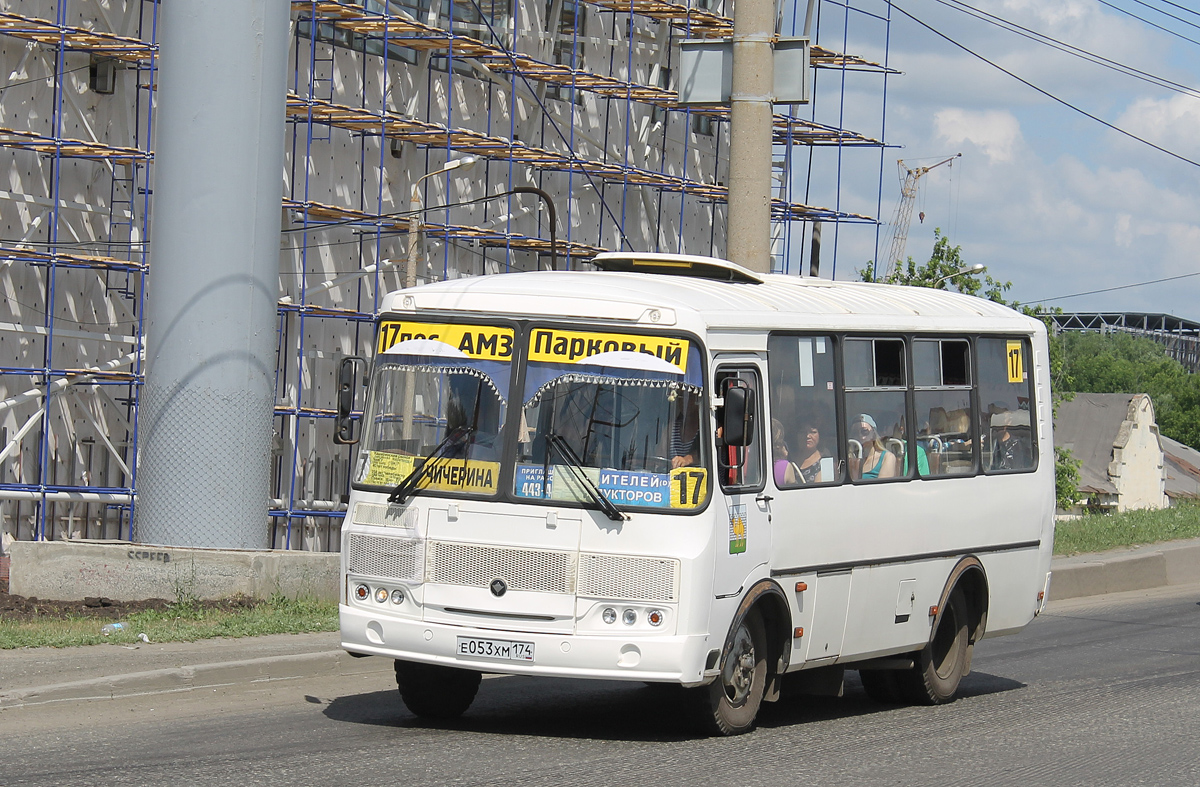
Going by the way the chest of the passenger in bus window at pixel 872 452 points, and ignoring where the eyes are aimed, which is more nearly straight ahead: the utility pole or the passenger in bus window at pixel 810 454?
the passenger in bus window

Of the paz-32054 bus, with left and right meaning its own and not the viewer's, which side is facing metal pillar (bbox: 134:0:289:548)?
right

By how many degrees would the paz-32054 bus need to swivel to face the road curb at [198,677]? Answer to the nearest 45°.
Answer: approximately 45° to its right

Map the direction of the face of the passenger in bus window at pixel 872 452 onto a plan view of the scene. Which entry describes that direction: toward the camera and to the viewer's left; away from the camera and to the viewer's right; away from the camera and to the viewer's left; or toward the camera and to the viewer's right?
toward the camera and to the viewer's left

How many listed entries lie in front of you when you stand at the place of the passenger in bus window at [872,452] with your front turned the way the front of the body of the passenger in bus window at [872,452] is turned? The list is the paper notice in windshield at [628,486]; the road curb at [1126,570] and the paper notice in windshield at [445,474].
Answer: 2

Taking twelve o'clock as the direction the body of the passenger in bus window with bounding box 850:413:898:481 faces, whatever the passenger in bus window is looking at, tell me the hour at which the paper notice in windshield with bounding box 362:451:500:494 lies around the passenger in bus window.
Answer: The paper notice in windshield is roughly at 12 o'clock from the passenger in bus window.

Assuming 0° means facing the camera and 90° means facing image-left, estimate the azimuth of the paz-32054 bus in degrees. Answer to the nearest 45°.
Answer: approximately 45°

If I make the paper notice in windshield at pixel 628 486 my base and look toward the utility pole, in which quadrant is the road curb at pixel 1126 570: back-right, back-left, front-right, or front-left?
front-right

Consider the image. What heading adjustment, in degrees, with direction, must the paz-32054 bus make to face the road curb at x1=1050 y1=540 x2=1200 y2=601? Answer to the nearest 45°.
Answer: approximately 180°

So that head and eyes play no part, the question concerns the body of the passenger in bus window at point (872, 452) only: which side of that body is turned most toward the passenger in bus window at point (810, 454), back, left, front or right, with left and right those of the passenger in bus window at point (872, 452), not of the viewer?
front

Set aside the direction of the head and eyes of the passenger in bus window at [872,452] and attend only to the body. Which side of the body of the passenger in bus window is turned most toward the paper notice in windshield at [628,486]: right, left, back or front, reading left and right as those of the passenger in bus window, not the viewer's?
front
